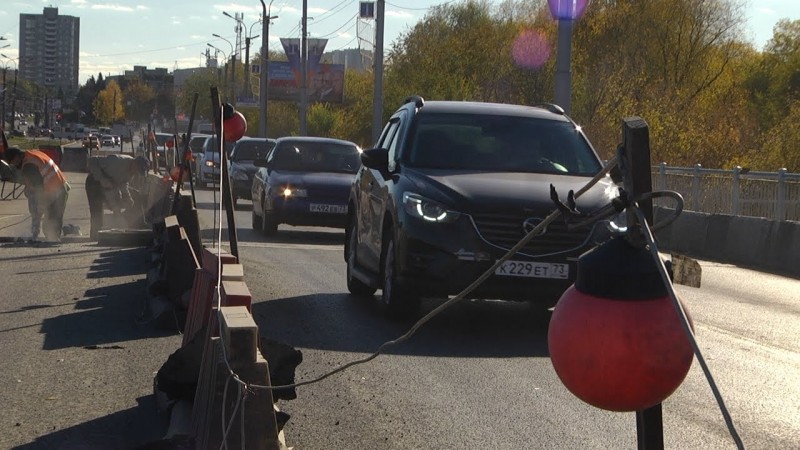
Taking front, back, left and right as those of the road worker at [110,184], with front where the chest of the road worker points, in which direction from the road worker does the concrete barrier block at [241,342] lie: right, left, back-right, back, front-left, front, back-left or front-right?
right

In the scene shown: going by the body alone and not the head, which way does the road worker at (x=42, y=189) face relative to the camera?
to the viewer's left

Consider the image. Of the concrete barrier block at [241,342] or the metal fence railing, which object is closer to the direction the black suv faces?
the concrete barrier block

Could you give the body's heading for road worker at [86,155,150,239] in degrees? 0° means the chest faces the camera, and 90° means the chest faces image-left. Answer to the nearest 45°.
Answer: approximately 270°

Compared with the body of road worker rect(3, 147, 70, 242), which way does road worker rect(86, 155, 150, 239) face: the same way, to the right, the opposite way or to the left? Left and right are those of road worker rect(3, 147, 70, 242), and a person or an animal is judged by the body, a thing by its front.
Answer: the opposite way

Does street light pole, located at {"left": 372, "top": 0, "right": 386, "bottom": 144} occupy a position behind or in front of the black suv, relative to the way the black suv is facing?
behind

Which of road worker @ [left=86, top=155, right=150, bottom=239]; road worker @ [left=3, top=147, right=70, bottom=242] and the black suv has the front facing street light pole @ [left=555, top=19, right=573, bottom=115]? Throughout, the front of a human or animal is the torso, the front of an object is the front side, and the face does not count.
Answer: road worker @ [left=86, top=155, right=150, bottom=239]

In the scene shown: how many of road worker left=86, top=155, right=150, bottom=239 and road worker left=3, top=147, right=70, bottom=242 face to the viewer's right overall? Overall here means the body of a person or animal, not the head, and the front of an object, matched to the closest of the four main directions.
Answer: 1

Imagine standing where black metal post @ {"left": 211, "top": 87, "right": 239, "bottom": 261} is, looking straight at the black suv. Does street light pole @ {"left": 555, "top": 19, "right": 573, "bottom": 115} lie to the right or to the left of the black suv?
left

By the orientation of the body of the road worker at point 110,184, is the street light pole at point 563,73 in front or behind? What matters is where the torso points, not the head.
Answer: in front

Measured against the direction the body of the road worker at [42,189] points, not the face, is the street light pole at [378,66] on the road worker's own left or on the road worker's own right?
on the road worker's own right

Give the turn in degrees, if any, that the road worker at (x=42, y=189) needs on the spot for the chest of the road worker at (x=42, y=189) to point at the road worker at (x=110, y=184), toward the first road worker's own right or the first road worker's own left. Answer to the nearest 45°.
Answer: approximately 135° to the first road worker's own right

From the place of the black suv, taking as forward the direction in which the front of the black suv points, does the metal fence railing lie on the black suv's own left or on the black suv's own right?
on the black suv's own left
